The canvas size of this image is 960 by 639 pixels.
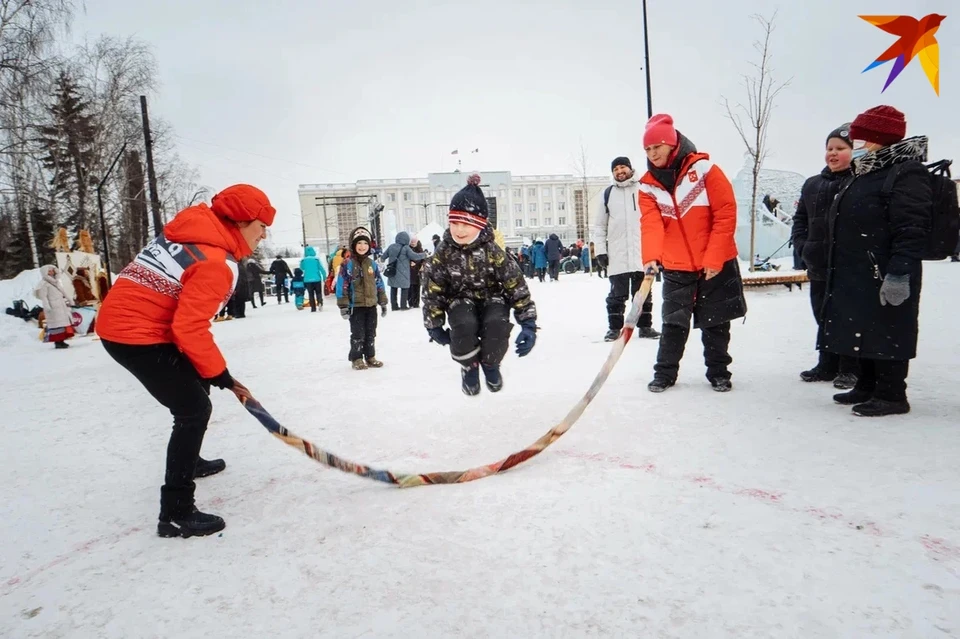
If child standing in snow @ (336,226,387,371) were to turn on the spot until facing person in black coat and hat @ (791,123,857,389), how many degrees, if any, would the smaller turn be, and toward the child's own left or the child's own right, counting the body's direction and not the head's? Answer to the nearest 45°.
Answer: approximately 45° to the child's own left

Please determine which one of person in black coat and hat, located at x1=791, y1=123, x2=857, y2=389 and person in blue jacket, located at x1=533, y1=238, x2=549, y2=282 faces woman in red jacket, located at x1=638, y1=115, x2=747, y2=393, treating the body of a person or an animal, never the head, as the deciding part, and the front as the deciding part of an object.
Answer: the person in black coat and hat

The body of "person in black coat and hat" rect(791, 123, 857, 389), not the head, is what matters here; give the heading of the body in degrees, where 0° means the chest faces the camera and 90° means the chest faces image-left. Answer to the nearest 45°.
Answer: approximately 45°

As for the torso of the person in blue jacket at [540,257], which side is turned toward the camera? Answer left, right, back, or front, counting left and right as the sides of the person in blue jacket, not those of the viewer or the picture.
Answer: back

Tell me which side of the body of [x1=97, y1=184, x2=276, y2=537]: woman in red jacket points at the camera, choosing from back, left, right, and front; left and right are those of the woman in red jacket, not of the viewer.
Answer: right

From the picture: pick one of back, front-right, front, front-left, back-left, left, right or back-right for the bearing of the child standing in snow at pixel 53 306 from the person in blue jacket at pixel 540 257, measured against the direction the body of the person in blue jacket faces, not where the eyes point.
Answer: back-left

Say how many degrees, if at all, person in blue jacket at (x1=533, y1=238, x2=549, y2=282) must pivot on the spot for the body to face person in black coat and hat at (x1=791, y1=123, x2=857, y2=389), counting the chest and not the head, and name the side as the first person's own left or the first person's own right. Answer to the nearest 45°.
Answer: approximately 180°
